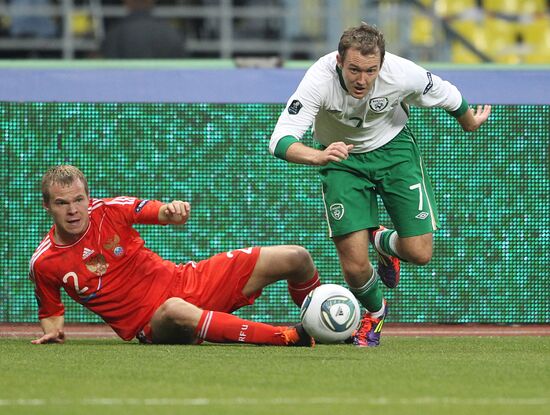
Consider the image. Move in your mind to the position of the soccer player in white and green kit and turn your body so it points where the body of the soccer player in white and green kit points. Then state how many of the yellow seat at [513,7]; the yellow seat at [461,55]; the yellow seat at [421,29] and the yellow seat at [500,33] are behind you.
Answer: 4

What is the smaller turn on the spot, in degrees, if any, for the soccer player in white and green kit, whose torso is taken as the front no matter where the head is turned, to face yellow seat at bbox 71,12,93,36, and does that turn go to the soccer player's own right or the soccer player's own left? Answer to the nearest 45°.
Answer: approximately 135° to the soccer player's own right

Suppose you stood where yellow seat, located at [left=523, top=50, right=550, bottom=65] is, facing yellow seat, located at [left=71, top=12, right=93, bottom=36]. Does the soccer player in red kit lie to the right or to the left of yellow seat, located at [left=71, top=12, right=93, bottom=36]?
left

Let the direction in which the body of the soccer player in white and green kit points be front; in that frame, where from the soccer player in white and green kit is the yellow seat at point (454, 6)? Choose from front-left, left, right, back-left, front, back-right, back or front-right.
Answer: back

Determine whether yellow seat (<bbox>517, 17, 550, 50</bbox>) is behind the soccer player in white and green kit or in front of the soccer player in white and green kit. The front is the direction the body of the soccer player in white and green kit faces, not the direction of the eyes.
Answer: behind

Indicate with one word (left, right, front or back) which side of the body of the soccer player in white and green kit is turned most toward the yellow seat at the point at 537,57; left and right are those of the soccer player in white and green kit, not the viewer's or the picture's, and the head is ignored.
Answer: back

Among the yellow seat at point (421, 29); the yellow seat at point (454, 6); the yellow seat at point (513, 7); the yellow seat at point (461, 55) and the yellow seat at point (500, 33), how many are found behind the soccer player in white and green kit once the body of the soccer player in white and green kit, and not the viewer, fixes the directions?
5

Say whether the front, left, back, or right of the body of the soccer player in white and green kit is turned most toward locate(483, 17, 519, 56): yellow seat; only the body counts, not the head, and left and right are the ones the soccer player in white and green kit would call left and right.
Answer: back

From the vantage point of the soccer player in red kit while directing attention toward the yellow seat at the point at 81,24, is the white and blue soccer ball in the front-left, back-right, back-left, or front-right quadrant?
back-right

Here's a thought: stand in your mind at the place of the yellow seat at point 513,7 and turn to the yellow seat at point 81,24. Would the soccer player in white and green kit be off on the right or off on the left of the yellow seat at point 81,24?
left

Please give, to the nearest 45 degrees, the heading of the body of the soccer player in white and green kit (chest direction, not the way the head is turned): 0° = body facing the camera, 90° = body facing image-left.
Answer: approximately 0°

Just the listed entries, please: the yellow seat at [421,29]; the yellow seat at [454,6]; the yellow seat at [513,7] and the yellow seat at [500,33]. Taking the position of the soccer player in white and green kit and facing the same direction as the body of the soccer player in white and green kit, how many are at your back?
4

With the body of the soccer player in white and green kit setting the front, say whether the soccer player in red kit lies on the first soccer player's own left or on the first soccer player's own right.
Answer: on the first soccer player's own right
